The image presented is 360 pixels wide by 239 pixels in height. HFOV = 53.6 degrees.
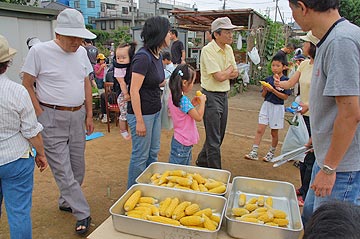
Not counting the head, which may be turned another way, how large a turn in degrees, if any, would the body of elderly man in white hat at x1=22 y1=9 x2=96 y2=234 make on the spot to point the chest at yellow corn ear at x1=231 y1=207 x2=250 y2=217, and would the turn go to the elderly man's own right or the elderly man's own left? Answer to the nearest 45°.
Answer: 0° — they already face it

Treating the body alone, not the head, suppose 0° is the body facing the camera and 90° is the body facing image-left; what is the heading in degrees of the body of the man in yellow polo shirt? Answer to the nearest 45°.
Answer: approximately 315°

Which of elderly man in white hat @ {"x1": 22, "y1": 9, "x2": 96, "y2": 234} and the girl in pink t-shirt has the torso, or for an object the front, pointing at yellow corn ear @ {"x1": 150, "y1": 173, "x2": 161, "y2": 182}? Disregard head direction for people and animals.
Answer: the elderly man in white hat

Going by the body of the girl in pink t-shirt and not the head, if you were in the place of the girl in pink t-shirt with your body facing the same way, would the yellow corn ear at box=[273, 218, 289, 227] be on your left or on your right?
on your right

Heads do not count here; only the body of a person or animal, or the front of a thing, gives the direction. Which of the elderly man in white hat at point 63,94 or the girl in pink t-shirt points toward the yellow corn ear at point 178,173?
the elderly man in white hat

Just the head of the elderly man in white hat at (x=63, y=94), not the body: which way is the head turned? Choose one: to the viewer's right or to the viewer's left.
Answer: to the viewer's right
